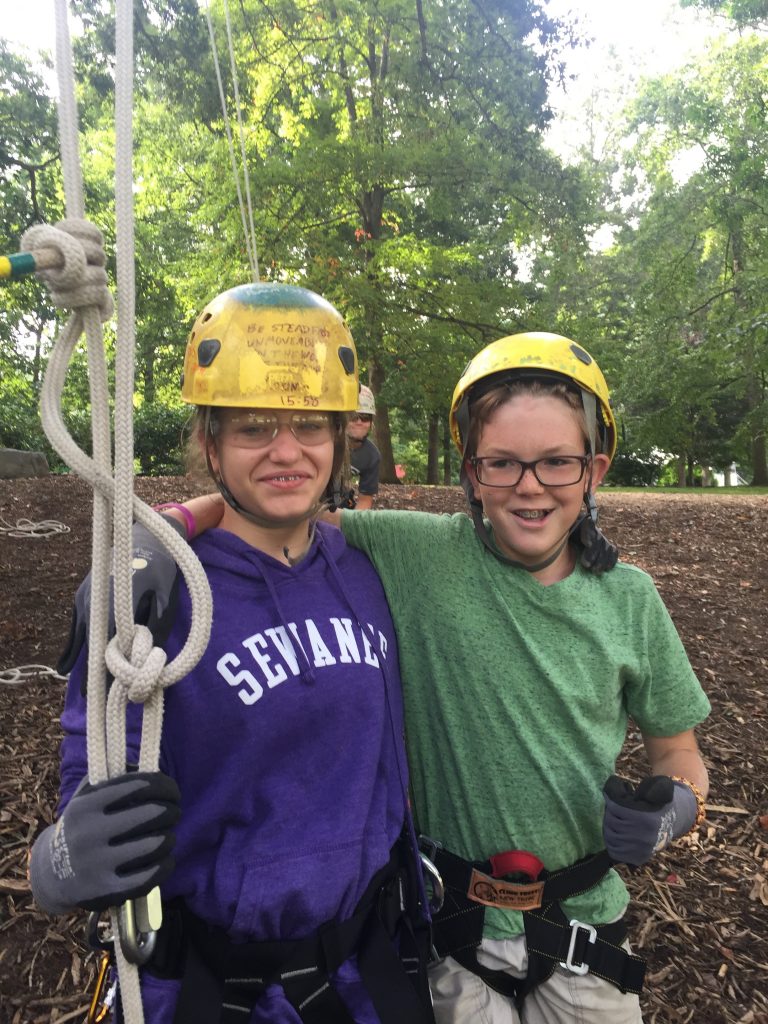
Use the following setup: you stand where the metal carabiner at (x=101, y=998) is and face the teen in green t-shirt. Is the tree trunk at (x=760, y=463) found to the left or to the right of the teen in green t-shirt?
left

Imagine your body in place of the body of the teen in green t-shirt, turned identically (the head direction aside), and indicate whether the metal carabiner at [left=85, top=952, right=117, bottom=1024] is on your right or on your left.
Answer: on your right

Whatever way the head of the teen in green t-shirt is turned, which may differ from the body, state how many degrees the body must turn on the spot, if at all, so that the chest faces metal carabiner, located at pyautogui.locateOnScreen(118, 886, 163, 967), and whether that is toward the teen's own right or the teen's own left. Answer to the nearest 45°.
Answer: approximately 45° to the teen's own right

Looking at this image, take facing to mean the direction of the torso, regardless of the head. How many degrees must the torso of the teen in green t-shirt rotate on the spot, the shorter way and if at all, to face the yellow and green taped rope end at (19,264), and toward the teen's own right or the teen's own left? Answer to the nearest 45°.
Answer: approximately 45° to the teen's own right

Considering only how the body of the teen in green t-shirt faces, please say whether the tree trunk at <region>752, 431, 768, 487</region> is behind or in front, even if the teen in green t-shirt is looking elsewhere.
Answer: behind

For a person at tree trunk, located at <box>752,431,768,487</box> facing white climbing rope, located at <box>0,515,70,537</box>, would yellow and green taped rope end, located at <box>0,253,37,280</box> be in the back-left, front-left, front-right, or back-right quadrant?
front-left

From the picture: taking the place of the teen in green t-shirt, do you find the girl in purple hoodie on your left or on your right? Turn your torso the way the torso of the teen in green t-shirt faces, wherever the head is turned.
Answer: on your right

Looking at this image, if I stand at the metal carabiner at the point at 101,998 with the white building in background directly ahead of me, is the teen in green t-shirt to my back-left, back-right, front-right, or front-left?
front-right

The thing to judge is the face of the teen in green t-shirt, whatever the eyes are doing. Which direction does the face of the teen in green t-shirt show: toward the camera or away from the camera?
toward the camera

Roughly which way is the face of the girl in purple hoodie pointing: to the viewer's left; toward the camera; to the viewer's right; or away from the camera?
toward the camera

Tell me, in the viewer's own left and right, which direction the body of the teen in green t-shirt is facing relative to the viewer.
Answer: facing the viewer

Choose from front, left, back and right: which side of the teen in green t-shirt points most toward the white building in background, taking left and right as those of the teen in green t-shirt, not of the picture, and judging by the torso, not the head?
back

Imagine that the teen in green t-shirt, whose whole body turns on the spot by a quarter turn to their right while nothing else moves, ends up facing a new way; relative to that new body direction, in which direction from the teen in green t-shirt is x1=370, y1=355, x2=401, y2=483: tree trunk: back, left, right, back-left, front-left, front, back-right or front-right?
right

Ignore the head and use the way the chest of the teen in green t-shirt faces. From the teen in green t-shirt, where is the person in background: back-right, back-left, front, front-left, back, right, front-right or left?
back
